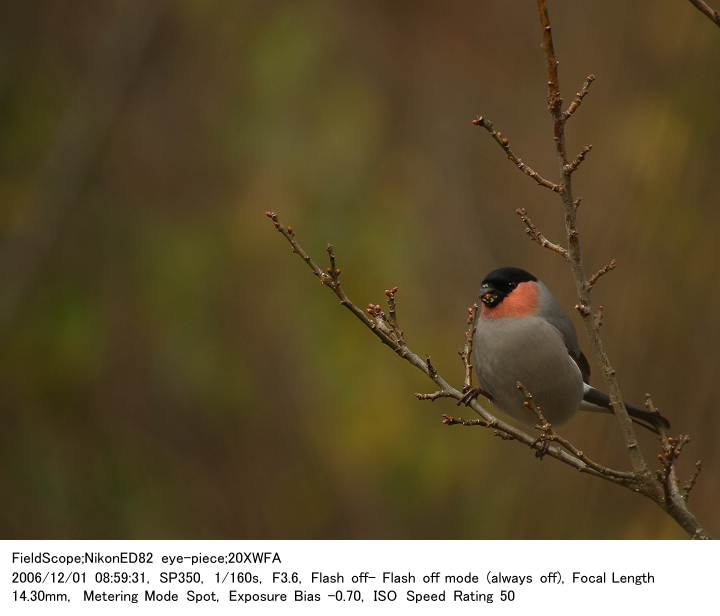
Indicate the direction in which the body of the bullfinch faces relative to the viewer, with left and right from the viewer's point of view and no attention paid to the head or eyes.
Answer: facing the viewer and to the left of the viewer
